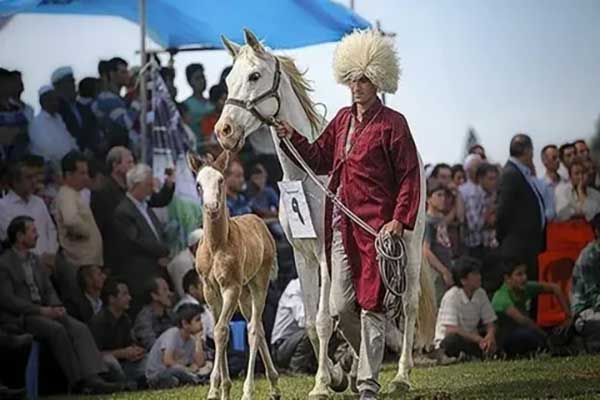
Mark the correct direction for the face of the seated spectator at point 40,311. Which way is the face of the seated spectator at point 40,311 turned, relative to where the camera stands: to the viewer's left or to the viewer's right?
to the viewer's right

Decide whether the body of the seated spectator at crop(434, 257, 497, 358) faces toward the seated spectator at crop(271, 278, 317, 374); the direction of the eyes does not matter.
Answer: no

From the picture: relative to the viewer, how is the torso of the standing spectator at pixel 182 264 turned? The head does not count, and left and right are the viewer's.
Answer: facing the viewer and to the right of the viewer

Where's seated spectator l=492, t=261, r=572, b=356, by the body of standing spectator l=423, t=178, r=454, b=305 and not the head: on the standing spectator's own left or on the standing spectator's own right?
on the standing spectator's own left

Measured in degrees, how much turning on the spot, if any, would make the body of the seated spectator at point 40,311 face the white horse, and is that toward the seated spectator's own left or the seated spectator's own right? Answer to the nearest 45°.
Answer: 0° — they already face it

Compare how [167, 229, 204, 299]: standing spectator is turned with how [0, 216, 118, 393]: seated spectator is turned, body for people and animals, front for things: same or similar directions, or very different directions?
same or similar directions

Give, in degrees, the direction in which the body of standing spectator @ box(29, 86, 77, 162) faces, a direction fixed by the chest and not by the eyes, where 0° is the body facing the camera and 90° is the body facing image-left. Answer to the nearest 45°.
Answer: approximately 315°

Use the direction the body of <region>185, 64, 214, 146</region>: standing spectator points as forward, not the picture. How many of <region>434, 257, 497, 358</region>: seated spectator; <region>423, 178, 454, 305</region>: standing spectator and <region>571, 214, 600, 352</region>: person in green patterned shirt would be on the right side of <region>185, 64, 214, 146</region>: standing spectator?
0

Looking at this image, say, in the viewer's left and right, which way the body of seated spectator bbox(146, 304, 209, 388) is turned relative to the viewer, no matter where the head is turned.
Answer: facing to the right of the viewer
